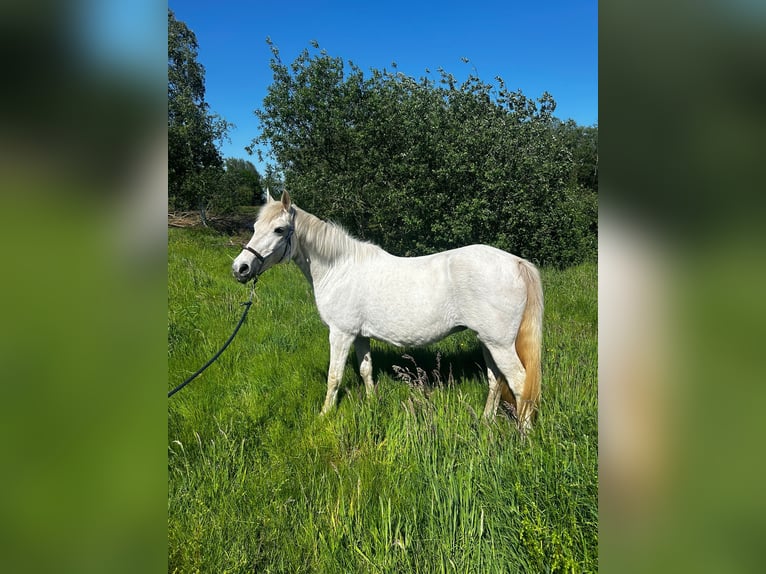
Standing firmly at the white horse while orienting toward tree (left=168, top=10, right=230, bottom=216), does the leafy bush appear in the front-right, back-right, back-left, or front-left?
front-right

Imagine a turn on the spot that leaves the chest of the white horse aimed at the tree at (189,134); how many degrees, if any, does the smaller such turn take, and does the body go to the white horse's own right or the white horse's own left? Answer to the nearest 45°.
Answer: approximately 45° to the white horse's own right

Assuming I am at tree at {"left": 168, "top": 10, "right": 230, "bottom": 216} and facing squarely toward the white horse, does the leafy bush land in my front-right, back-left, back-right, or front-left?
front-left

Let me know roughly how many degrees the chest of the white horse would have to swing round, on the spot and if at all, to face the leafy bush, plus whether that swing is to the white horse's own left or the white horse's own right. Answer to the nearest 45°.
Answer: approximately 90° to the white horse's own right

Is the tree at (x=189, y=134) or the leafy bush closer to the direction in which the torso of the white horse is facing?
the tree

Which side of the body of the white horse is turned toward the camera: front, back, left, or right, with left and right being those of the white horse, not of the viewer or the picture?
left
